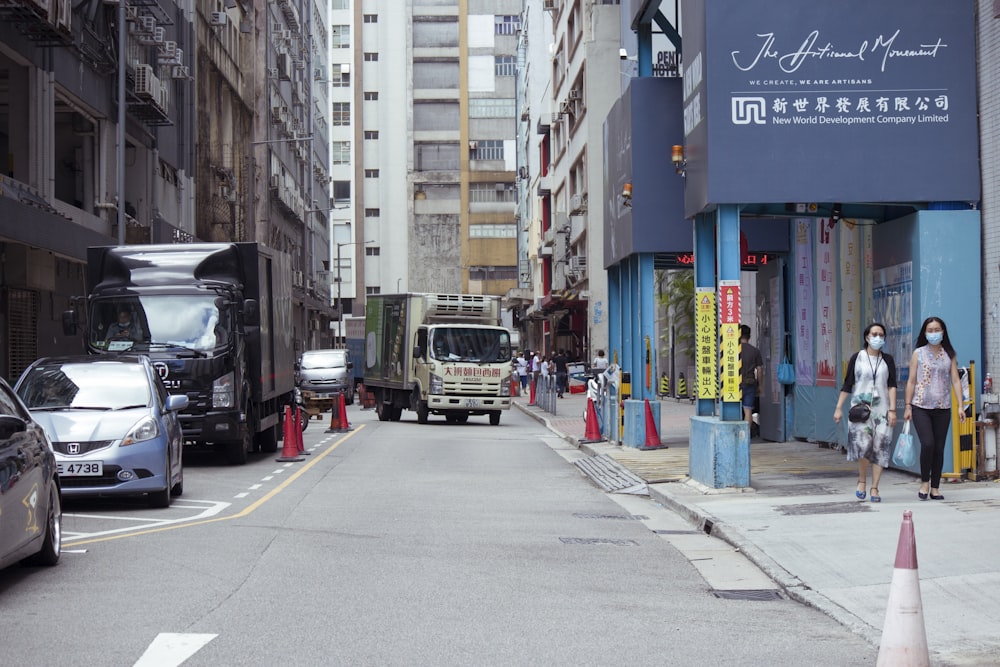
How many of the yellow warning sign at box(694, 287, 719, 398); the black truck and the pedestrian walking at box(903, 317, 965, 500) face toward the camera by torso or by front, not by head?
3

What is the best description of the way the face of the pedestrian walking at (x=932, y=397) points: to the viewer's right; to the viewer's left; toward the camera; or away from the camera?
toward the camera

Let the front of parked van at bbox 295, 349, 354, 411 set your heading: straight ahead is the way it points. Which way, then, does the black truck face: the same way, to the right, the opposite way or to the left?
the same way

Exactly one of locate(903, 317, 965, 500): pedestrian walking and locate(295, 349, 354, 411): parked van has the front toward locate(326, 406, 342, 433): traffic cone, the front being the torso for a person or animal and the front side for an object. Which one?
the parked van

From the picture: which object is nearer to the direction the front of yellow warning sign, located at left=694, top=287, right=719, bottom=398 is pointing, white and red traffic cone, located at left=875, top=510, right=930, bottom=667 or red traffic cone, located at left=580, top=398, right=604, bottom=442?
the white and red traffic cone

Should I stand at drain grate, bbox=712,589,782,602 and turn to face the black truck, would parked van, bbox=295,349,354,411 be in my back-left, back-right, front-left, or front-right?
front-right

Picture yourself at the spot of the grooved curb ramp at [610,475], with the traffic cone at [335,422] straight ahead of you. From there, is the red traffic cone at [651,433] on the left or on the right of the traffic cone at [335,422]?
right

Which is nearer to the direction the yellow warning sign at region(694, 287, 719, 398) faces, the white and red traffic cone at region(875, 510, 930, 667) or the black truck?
the white and red traffic cone

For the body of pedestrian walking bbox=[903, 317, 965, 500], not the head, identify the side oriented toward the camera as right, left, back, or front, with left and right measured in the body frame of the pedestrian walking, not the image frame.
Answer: front

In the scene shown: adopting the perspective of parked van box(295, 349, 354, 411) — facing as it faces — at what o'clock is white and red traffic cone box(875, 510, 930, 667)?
The white and red traffic cone is roughly at 12 o'clock from the parked van.

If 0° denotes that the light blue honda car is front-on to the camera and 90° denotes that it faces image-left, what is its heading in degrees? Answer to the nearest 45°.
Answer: approximately 0°

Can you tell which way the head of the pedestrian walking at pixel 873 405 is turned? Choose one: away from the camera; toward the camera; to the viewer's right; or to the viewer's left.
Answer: toward the camera

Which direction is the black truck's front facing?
toward the camera

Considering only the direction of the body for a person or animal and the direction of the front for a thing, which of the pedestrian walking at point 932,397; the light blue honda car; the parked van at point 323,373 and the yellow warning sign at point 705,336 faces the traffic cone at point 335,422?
the parked van

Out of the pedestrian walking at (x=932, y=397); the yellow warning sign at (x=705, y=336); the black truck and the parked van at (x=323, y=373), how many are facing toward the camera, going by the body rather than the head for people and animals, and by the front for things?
4

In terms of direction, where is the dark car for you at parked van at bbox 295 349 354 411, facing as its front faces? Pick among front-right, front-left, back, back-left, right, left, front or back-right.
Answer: front

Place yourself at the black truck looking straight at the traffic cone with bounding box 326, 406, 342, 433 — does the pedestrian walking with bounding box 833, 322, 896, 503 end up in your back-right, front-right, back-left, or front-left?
back-right
